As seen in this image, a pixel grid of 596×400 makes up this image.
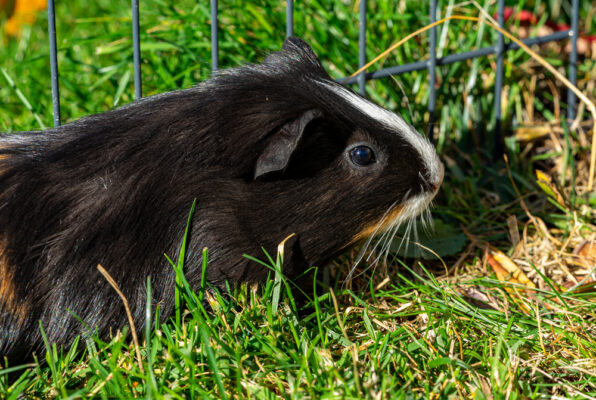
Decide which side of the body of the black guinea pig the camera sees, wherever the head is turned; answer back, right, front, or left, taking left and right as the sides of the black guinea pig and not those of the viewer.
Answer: right

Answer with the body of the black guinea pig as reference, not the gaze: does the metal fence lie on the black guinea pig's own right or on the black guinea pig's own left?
on the black guinea pig's own left
